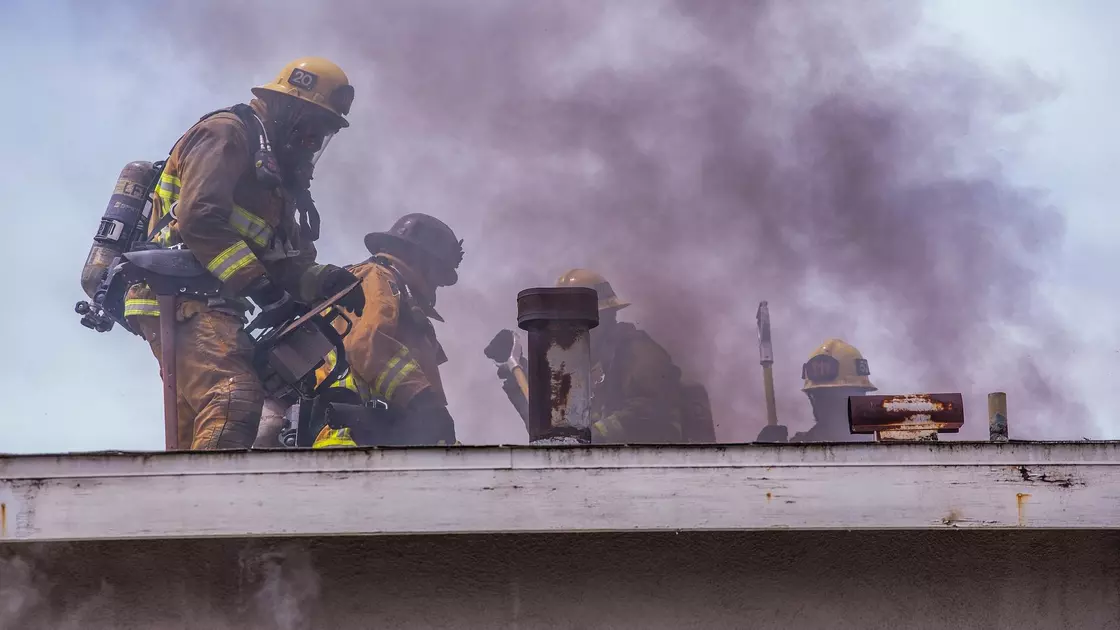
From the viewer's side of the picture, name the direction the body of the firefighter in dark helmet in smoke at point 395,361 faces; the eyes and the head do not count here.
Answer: to the viewer's right

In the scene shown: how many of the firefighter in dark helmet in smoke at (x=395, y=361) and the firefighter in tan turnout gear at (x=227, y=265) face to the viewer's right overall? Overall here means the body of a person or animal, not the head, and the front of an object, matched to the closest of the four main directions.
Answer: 2

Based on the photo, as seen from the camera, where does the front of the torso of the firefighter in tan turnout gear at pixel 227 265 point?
to the viewer's right

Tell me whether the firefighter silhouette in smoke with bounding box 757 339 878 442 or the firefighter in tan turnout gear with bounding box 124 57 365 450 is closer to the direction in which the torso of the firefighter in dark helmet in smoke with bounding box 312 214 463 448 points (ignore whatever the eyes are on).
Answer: the firefighter silhouette in smoke

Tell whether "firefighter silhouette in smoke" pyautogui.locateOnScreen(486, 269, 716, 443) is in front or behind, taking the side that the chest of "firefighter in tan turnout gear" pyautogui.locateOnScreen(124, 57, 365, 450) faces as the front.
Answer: in front

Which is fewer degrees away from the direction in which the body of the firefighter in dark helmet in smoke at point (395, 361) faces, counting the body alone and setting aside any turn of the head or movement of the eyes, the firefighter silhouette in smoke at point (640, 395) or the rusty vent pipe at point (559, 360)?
the firefighter silhouette in smoke

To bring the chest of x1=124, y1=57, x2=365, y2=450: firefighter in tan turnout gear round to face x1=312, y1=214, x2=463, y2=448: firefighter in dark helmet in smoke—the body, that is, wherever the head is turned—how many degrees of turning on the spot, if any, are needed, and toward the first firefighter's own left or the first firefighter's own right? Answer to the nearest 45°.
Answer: approximately 45° to the first firefighter's own left

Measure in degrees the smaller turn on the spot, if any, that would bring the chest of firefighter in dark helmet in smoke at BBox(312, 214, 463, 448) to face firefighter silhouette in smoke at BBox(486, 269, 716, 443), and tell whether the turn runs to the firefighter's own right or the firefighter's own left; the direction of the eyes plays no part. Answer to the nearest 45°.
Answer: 0° — they already face them

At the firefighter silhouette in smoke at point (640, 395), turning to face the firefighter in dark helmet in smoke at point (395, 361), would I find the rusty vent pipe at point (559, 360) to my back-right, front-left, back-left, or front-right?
front-left

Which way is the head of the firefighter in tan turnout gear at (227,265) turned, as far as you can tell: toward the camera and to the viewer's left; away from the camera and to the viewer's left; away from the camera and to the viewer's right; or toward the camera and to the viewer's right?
toward the camera and to the viewer's right

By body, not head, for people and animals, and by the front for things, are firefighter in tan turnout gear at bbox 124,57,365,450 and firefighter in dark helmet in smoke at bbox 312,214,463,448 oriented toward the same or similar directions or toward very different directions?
same or similar directions
